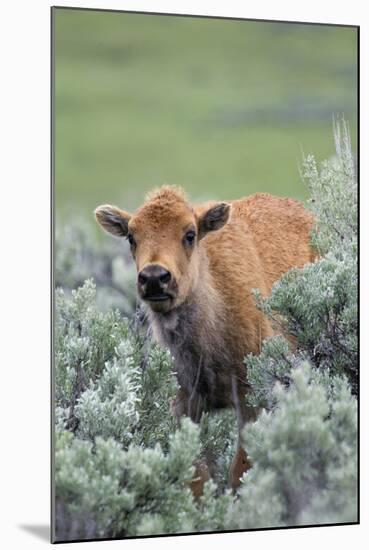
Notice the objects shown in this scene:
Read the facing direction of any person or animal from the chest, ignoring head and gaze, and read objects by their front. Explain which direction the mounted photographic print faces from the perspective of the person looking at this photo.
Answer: facing the viewer and to the right of the viewer
